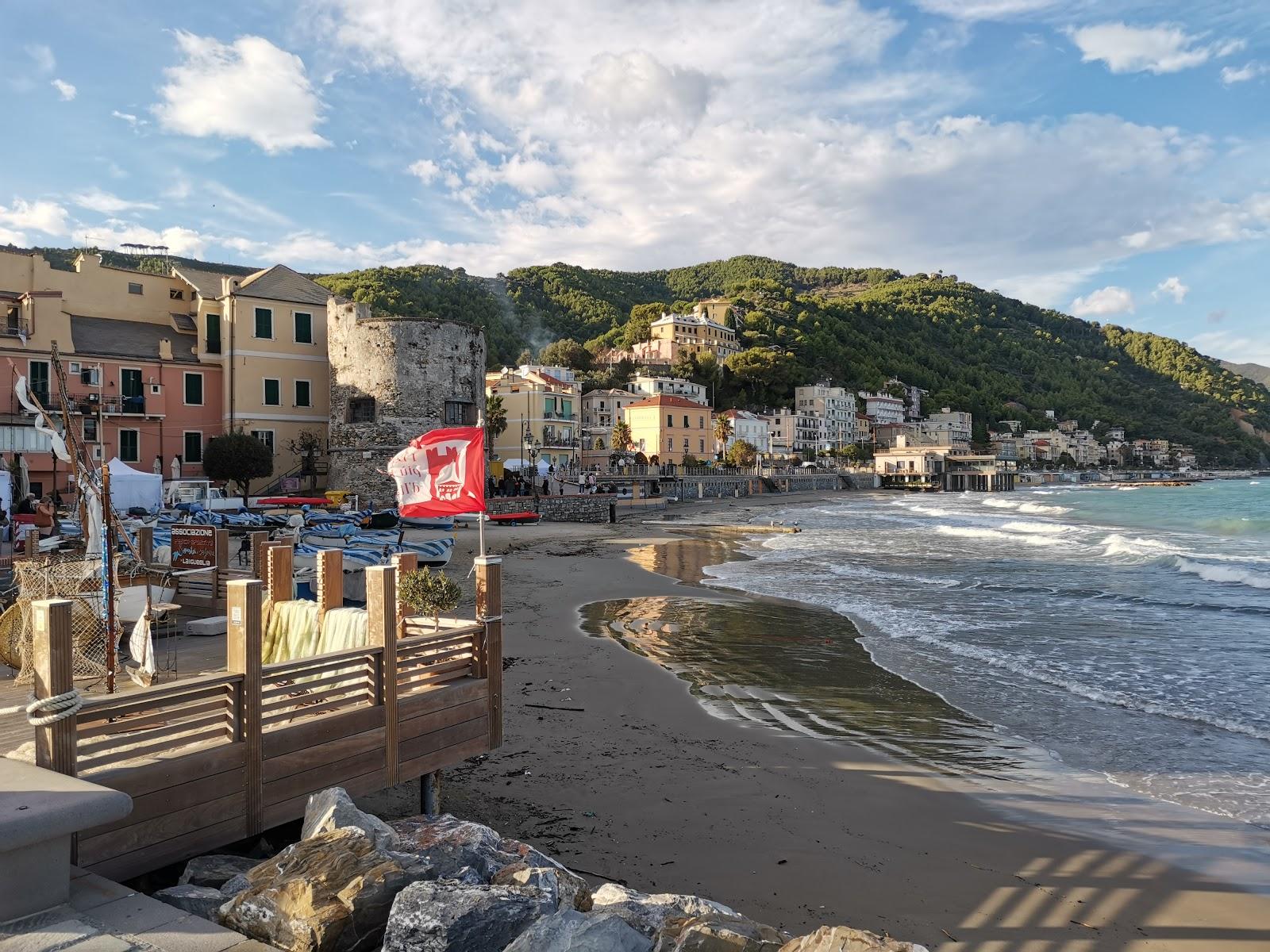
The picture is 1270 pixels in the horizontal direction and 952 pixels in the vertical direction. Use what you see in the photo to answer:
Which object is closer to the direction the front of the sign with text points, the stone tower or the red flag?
the red flag

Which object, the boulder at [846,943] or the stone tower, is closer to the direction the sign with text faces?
the boulder

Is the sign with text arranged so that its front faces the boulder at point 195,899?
yes

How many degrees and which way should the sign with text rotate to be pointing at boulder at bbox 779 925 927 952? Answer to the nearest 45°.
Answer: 0° — it already faces it

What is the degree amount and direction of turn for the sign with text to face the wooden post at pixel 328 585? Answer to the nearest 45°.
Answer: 0° — it already faces it

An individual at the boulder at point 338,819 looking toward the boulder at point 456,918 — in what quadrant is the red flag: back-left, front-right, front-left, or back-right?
back-left

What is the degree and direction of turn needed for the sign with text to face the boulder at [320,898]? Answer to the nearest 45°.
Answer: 0° — it already faces it

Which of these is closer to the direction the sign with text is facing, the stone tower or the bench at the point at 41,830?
the bench

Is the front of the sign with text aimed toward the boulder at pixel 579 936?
yes

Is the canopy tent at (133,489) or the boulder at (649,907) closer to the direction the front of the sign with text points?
the boulder

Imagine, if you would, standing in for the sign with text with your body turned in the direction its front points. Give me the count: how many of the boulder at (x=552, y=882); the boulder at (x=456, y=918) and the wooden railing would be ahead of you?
3

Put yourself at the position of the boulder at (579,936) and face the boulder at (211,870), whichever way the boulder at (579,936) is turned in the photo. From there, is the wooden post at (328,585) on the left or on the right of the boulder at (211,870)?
right

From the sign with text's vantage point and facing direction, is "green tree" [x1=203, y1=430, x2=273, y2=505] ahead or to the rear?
to the rear

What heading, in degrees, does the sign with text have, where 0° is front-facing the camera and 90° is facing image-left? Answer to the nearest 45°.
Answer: approximately 0°
